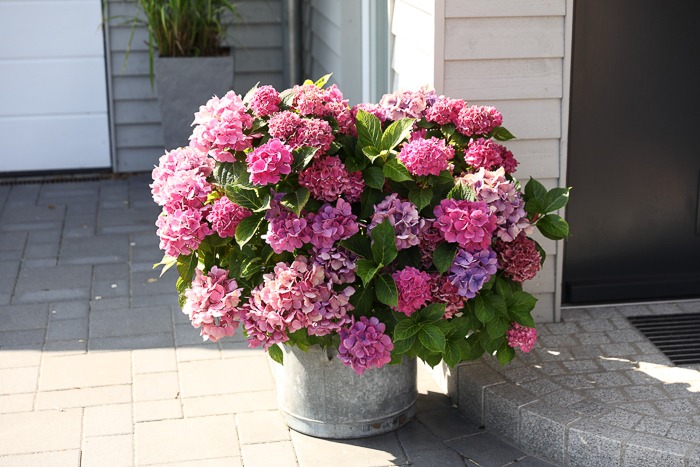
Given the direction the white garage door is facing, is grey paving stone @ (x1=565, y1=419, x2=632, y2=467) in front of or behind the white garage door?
in front

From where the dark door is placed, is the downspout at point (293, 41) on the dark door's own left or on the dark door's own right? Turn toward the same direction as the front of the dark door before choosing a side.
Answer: on the dark door's own right

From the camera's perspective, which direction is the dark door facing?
toward the camera

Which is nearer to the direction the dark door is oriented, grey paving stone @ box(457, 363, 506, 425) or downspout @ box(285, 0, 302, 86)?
the grey paving stone

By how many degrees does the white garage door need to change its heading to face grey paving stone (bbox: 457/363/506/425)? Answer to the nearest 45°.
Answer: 0° — it already faces it

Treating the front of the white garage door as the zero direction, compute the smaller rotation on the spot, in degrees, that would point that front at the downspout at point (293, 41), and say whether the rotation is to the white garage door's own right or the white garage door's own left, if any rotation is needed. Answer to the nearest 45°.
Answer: approximately 90° to the white garage door's own left

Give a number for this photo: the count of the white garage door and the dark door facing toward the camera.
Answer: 2

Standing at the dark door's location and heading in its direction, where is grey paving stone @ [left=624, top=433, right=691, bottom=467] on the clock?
The grey paving stone is roughly at 12 o'clock from the dark door.

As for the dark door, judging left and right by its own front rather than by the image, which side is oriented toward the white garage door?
right

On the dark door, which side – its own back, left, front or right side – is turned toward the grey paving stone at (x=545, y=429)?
front

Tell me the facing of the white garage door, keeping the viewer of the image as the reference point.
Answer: facing the viewer

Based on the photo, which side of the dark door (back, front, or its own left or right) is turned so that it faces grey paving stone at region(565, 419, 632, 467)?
front

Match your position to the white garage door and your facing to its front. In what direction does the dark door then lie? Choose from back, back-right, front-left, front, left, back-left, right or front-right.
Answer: front-left

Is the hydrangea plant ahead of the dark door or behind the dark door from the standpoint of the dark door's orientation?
ahead

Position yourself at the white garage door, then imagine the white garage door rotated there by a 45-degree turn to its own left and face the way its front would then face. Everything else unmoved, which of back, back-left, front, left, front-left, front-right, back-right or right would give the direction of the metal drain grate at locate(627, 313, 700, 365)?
front

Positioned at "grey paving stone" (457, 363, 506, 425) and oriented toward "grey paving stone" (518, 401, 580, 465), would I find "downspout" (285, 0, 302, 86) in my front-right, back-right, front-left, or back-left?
back-left

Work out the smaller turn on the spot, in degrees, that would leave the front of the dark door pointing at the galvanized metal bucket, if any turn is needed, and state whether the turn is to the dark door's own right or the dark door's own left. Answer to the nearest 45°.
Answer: approximately 45° to the dark door's own right
